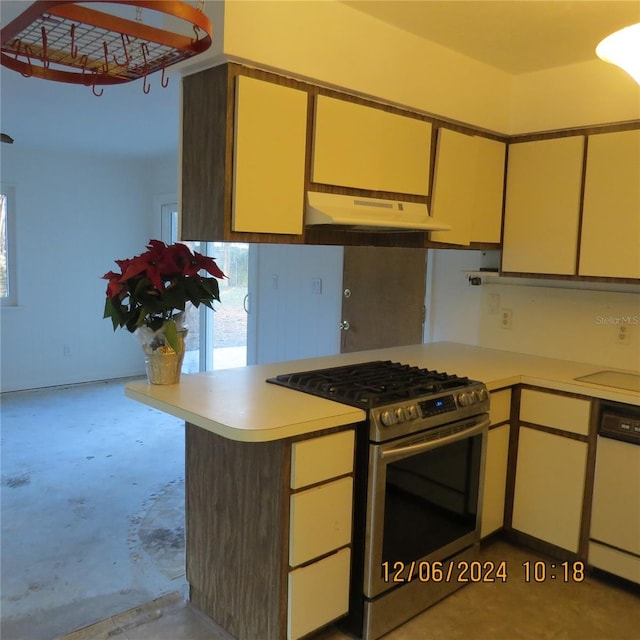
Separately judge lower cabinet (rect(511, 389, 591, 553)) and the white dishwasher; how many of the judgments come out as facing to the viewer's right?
0

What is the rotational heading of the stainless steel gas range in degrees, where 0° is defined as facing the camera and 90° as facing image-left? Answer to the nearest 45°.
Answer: approximately 315°

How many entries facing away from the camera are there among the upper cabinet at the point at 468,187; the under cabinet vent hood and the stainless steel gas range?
0

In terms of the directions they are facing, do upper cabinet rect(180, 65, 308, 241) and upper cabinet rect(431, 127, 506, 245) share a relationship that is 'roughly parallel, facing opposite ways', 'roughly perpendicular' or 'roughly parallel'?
roughly parallel

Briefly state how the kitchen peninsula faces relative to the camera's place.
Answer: facing the viewer and to the right of the viewer
